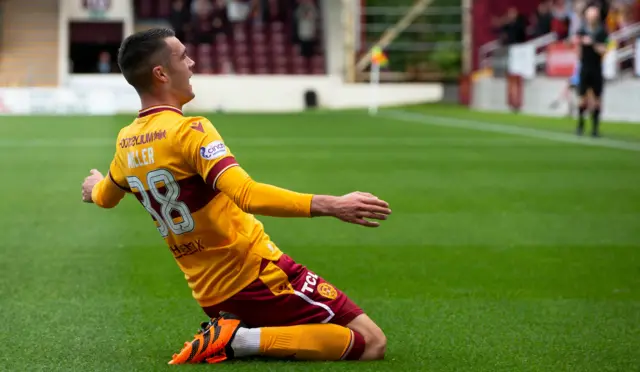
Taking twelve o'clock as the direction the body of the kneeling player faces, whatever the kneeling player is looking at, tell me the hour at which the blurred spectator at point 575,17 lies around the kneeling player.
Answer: The blurred spectator is roughly at 11 o'clock from the kneeling player.

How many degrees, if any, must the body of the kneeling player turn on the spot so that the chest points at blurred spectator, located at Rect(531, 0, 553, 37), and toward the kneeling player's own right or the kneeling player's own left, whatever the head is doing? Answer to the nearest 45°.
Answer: approximately 45° to the kneeling player's own left

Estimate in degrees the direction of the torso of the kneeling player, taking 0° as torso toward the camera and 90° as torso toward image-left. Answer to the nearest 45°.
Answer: approximately 225°

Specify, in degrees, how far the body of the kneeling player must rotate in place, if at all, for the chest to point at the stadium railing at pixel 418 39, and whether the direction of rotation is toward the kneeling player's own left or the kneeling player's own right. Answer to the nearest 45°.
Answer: approximately 45° to the kneeling player's own left

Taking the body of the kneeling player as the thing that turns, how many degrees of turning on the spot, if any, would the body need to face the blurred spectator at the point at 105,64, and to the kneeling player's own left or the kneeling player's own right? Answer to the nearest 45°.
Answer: approximately 45° to the kneeling player's own left

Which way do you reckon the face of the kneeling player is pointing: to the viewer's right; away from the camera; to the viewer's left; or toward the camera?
to the viewer's right

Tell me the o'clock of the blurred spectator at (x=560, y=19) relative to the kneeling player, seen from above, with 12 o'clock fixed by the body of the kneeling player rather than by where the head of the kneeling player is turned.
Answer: The blurred spectator is roughly at 11 o'clock from the kneeling player.

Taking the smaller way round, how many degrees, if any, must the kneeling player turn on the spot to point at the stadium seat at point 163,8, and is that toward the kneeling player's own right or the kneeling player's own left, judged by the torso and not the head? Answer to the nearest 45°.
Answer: approximately 45° to the kneeling player's own left
